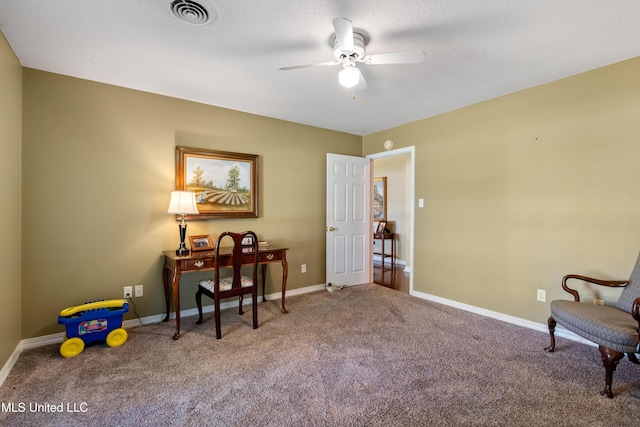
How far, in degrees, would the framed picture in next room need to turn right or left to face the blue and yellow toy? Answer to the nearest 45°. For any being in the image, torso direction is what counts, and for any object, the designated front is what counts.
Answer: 0° — it already faces it

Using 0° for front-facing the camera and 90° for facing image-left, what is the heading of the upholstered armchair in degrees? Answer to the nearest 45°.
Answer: approximately 45°

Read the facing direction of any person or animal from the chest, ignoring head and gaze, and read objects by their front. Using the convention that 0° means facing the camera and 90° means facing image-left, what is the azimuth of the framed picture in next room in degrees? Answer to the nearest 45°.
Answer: approximately 45°

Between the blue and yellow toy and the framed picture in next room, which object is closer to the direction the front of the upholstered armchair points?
the blue and yellow toy

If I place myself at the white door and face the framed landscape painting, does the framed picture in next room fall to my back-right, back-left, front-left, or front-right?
back-right

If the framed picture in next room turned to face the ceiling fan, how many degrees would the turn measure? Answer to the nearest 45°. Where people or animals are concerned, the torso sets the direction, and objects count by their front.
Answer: approximately 45° to its left

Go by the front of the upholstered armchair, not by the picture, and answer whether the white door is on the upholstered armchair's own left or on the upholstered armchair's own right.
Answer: on the upholstered armchair's own right

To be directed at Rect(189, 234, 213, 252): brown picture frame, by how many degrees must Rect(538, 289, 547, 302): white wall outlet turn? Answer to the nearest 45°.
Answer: approximately 45° to its right

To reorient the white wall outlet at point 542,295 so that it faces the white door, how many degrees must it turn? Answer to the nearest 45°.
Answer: approximately 90° to its right

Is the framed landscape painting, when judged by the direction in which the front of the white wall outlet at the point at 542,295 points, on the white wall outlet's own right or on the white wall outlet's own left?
on the white wall outlet's own right
